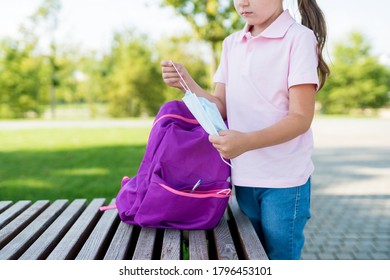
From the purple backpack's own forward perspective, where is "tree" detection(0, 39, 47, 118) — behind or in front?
behind

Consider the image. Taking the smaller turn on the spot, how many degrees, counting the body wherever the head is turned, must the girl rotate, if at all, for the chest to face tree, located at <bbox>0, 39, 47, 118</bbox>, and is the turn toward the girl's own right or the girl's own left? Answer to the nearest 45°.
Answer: approximately 90° to the girl's own right

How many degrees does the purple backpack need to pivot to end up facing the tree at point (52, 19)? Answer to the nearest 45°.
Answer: approximately 135° to its left

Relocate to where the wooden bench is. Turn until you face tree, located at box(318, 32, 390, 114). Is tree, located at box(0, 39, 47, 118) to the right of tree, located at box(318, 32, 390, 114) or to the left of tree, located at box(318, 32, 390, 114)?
left

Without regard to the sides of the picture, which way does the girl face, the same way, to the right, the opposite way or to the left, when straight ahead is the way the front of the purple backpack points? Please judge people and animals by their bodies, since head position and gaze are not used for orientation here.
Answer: to the right

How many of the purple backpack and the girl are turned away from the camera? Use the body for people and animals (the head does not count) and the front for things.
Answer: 0

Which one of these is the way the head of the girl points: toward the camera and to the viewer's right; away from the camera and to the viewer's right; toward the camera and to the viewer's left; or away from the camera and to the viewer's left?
toward the camera and to the viewer's left

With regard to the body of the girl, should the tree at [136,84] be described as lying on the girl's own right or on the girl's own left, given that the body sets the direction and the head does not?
on the girl's own right
